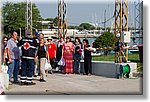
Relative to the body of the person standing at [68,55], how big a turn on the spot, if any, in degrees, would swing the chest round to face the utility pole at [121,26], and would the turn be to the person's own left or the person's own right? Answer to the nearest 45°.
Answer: approximately 90° to the person's own left

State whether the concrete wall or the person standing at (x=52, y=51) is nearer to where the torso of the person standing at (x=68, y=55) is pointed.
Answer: the concrete wall

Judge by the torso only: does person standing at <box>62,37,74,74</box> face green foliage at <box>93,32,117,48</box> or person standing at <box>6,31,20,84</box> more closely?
the person standing

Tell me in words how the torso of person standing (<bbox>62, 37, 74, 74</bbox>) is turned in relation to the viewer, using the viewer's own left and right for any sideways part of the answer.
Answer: facing the viewer

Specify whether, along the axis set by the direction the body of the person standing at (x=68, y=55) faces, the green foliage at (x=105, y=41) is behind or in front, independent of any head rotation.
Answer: behind

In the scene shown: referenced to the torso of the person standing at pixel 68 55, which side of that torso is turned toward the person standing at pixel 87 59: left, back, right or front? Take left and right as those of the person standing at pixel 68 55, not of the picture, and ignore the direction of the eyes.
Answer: left

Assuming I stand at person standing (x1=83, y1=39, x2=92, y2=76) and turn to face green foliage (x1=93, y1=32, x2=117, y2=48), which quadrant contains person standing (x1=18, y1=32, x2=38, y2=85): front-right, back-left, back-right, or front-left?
back-left

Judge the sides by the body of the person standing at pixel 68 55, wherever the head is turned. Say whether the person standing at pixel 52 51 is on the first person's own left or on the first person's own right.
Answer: on the first person's own right

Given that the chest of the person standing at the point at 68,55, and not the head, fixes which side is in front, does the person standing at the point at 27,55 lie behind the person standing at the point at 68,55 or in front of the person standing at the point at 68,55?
in front

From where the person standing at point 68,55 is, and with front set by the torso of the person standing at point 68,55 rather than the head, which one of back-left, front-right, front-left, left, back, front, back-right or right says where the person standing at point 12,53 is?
front-right
